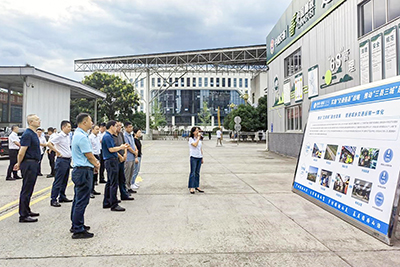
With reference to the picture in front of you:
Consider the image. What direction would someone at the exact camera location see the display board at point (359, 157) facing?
facing the viewer and to the left of the viewer

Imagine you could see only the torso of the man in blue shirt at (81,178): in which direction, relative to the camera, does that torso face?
to the viewer's right

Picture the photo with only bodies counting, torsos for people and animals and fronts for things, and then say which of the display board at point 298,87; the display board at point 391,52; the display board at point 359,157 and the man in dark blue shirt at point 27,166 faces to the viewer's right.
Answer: the man in dark blue shirt

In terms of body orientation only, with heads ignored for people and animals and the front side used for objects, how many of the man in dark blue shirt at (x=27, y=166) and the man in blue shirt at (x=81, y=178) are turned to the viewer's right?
2

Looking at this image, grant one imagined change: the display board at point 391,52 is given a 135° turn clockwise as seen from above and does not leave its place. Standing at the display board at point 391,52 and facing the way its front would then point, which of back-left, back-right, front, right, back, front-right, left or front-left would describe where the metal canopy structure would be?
front-left

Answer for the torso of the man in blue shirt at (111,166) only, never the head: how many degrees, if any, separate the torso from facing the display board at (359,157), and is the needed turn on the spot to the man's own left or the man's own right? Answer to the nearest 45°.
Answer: approximately 45° to the man's own right

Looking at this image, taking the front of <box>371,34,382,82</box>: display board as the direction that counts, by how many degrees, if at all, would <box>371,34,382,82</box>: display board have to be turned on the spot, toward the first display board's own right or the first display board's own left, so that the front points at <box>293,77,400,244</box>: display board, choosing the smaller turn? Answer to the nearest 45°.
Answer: approximately 45° to the first display board's own left

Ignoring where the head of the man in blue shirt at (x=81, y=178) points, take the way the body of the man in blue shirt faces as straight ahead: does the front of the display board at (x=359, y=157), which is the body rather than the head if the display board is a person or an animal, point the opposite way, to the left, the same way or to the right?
the opposite way

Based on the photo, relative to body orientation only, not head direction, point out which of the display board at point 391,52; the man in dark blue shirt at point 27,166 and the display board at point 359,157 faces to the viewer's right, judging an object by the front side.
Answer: the man in dark blue shirt

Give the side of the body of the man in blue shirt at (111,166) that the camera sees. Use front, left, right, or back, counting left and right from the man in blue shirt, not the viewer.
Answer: right

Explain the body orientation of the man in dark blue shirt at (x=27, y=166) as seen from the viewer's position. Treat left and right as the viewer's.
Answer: facing to the right of the viewer

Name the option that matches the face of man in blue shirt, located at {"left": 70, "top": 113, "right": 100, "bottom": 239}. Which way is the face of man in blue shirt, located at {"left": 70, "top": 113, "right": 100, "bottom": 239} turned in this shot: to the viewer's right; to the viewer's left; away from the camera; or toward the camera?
to the viewer's right

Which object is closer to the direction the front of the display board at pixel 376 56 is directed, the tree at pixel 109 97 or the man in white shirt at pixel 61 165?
the man in white shirt

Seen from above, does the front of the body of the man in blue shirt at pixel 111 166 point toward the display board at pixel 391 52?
yes

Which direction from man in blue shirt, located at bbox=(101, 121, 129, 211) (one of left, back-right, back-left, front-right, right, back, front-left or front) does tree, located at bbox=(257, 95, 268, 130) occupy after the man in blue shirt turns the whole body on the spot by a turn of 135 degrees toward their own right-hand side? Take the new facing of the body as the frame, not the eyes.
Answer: back

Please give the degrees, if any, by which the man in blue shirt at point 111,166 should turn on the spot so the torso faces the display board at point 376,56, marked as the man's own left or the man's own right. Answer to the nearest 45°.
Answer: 0° — they already face it

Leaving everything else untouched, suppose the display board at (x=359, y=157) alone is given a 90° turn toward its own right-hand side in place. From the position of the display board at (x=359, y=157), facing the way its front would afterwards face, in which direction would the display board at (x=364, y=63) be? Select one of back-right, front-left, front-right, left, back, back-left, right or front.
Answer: front-right
